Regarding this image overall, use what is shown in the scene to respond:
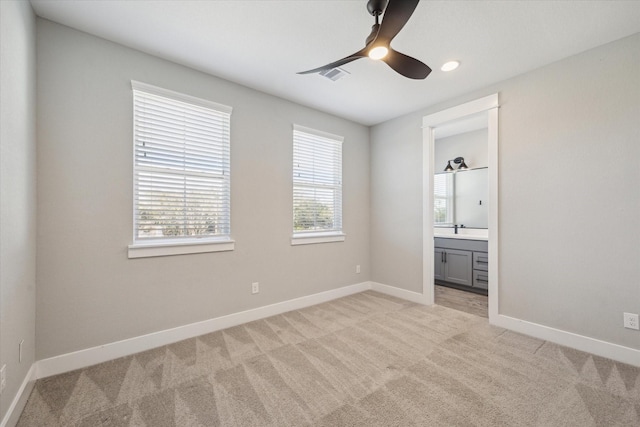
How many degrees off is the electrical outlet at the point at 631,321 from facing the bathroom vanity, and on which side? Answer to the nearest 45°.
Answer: approximately 135° to its right

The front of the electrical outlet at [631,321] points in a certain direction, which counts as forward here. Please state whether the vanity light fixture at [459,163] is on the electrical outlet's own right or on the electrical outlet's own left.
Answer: on the electrical outlet's own right

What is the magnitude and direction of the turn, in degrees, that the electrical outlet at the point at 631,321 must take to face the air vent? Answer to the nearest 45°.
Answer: approximately 45° to its right

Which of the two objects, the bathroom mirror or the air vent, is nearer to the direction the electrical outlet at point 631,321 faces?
the air vent

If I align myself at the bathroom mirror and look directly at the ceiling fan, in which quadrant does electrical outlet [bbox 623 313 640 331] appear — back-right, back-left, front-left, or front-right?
front-left

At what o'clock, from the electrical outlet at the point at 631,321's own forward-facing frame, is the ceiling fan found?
The ceiling fan is roughly at 1 o'clock from the electrical outlet.
